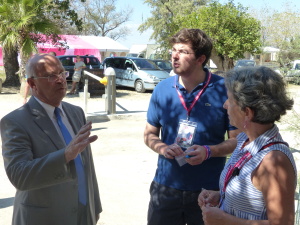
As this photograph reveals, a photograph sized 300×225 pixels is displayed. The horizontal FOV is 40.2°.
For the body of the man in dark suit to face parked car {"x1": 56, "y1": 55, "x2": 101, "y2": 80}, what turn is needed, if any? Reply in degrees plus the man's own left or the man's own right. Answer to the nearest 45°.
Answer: approximately 135° to the man's own left

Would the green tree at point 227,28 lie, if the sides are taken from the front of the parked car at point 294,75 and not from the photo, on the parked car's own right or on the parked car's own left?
on the parked car's own right

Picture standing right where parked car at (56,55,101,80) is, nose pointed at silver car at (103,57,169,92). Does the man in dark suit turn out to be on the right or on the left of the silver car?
right

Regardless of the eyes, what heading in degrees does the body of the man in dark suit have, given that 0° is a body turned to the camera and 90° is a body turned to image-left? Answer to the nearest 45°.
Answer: approximately 315°

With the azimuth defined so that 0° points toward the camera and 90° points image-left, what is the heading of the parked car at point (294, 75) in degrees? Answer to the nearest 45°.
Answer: approximately 45°
